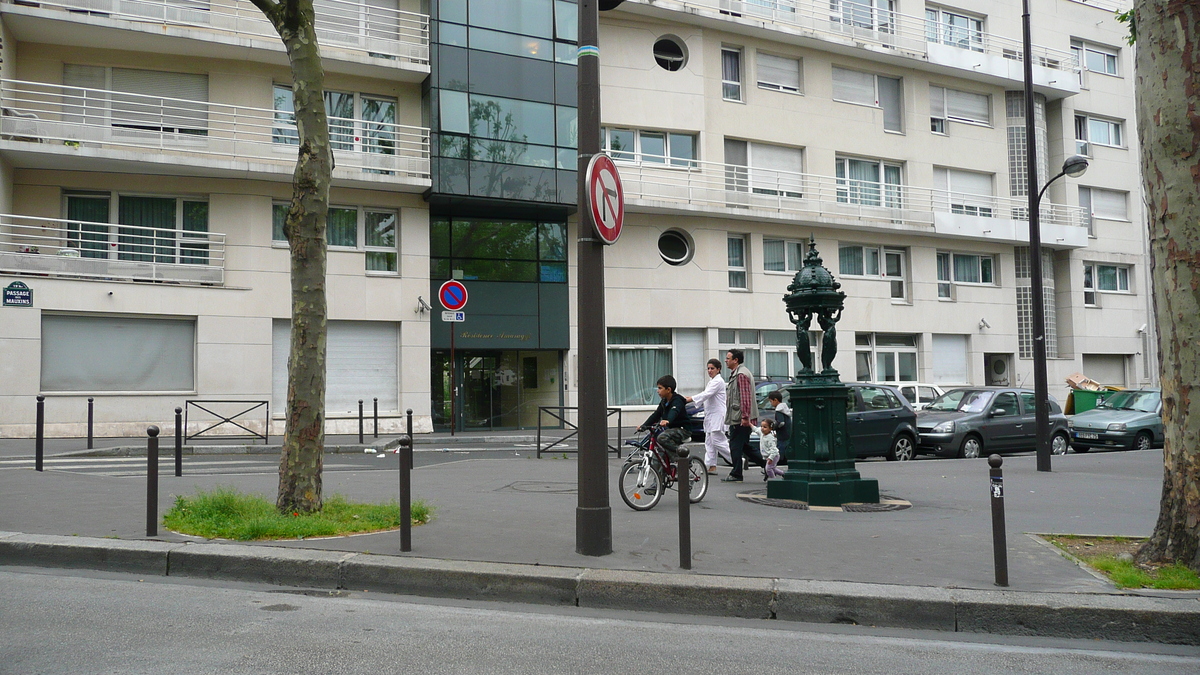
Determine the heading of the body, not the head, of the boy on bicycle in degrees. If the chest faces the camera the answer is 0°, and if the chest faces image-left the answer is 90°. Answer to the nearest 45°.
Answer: approximately 45°

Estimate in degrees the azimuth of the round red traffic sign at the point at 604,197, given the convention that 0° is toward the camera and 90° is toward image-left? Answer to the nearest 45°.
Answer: approximately 315°

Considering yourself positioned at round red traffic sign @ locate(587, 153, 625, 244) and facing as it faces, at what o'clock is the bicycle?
The bicycle is roughly at 8 o'clock from the round red traffic sign.

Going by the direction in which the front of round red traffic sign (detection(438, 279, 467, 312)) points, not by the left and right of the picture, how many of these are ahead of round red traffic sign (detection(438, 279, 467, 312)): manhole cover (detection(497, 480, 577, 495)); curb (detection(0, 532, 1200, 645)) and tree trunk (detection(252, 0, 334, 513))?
3

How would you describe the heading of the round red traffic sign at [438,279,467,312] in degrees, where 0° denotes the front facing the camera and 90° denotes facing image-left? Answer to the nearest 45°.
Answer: approximately 0°

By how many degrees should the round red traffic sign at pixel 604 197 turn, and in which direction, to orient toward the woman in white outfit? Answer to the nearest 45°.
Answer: approximately 135° to its left

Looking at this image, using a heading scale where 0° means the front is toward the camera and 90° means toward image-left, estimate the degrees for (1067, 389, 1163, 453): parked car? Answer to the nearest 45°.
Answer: approximately 45°
